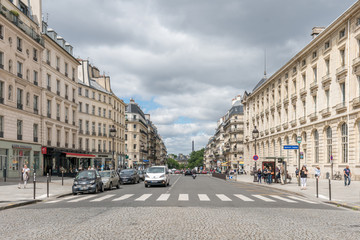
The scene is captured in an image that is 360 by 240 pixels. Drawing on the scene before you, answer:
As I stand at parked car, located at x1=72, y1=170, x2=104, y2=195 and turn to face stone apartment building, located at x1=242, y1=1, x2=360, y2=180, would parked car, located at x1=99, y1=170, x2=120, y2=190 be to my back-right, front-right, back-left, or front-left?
front-left

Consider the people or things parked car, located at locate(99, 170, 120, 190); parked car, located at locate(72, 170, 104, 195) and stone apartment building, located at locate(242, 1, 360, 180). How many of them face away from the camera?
0

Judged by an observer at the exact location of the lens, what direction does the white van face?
facing the viewer

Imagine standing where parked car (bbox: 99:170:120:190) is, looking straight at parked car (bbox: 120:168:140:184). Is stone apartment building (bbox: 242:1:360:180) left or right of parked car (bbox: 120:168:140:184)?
right

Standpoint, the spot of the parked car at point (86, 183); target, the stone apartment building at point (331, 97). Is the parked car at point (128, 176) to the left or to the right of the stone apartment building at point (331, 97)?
left

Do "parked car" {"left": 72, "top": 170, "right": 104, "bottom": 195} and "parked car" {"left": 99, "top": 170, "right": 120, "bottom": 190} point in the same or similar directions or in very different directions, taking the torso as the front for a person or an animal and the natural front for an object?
same or similar directions

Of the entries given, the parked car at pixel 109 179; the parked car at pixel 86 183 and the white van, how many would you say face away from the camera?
0

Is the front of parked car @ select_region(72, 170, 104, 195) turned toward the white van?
no

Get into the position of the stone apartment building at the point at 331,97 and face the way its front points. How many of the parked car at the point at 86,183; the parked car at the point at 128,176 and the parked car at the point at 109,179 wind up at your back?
0

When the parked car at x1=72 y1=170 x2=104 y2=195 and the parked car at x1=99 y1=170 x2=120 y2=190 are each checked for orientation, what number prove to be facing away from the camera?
0

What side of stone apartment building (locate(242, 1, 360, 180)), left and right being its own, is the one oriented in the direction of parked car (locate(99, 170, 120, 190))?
front

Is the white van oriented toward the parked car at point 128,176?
no

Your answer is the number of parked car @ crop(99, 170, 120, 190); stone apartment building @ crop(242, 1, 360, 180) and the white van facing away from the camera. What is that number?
0

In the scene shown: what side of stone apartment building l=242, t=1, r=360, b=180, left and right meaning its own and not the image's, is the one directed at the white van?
front
